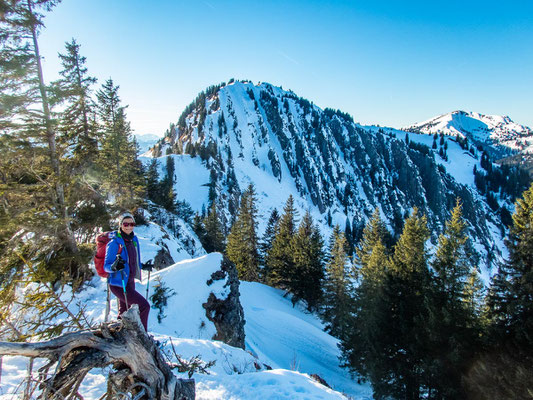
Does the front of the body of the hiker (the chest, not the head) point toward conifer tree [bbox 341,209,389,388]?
no

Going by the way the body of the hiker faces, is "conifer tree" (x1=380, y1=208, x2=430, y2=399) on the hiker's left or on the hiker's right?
on the hiker's left

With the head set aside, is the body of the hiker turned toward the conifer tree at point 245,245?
no

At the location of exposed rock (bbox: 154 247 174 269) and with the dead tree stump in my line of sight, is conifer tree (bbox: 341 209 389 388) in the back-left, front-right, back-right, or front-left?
back-left

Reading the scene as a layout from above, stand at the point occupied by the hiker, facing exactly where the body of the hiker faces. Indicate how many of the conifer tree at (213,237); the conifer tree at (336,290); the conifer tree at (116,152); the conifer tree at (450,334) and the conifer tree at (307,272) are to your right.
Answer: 0

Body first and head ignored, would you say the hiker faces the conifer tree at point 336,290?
no

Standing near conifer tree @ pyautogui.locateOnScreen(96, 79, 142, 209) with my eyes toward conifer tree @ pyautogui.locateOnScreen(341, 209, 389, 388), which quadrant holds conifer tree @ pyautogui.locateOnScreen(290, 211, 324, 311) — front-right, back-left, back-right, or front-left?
front-left

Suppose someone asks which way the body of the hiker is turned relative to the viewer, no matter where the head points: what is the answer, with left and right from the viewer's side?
facing the viewer and to the right of the viewer

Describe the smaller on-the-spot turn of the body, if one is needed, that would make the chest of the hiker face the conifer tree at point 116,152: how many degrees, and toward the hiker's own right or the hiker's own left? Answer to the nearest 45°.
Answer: approximately 135° to the hiker's own left
